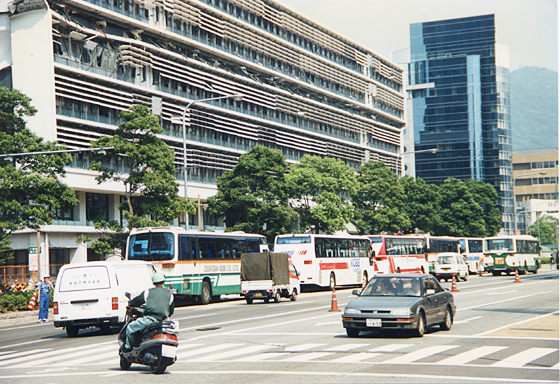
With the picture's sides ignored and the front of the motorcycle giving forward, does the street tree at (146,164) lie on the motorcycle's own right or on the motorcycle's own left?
on the motorcycle's own right

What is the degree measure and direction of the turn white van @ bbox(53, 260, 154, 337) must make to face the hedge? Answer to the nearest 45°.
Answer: approximately 45° to its left

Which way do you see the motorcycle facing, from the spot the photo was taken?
facing away from the viewer and to the left of the viewer

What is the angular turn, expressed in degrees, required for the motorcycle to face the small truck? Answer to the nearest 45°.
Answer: approximately 45° to its right

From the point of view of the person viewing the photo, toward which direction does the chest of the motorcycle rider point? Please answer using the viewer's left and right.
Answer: facing away from the viewer and to the left of the viewer
